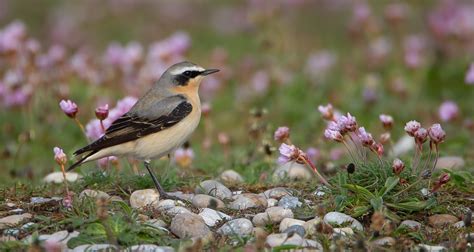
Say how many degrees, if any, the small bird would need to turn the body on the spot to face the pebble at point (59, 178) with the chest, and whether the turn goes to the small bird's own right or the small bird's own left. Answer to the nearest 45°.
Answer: approximately 135° to the small bird's own left

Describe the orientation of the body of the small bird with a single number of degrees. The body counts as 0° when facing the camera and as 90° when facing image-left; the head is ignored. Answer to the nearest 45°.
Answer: approximately 270°

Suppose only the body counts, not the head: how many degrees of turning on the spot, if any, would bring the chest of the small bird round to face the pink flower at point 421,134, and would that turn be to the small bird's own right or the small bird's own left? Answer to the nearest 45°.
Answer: approximately 45° to the small bird's own right

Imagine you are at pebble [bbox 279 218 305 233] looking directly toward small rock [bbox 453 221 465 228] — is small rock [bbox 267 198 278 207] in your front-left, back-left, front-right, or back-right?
back-left
